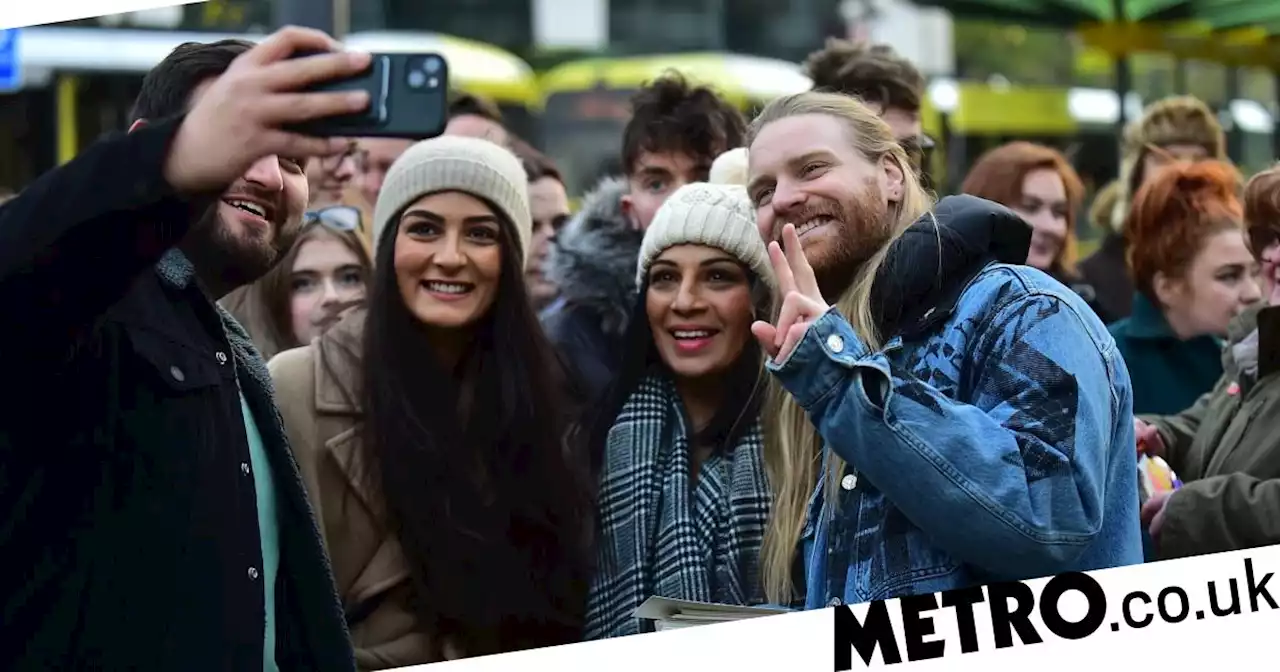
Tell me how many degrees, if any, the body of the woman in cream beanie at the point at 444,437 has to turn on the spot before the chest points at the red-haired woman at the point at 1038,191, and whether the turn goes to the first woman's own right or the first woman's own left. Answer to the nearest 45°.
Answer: approximately 135° to the first woman's own left

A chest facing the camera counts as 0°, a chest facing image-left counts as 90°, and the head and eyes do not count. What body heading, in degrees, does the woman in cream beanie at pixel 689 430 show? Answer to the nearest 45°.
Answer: approximately 0°

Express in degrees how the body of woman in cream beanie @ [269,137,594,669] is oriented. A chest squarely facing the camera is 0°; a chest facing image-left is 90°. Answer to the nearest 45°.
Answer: approximately 0°

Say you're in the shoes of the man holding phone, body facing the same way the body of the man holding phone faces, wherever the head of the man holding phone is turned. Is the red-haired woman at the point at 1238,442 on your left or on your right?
on your left

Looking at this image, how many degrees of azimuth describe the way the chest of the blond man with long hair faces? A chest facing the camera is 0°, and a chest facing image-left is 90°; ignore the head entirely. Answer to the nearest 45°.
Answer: approximately 45°
